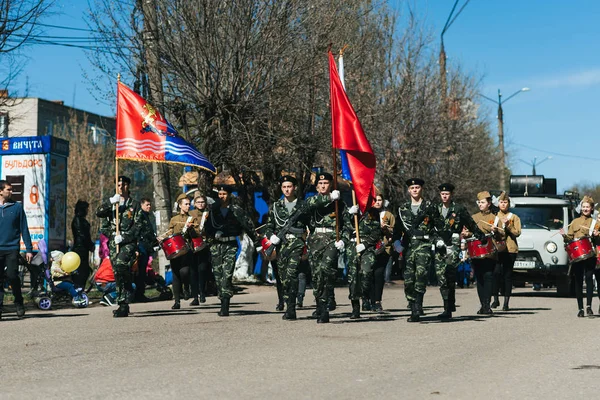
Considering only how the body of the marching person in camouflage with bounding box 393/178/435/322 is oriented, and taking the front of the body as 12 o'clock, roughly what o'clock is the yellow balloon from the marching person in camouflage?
The yellow balloon is roughly at 4 o'clock from the marching person in camouflage.

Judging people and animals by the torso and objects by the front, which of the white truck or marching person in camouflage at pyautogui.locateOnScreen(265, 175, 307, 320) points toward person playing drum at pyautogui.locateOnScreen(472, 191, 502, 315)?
the white truck

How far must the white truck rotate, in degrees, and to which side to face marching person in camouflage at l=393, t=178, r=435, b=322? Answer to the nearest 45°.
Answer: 0° — it already faces them

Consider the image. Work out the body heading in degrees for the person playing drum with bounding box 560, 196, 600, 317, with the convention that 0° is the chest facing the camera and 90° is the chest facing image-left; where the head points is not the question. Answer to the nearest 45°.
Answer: approximately 0°

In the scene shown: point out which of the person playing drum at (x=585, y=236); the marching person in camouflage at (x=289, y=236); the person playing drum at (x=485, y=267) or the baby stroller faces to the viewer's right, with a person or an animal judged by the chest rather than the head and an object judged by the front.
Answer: the baby stroller

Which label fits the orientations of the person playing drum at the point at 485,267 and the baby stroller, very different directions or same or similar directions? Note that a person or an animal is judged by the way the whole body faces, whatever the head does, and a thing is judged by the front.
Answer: very different directions

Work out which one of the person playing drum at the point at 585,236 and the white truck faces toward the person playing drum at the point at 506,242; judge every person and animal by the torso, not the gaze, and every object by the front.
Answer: the white truck

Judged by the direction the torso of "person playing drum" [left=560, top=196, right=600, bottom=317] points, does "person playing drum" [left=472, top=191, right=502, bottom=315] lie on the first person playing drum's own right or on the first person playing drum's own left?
on the first person playing drum's own right

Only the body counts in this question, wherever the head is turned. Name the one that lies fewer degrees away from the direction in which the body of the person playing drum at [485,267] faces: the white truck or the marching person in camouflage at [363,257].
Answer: the marching person in camouflage

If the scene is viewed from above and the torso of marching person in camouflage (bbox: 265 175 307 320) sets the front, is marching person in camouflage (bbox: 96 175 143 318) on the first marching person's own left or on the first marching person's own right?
on the first marching person's own right

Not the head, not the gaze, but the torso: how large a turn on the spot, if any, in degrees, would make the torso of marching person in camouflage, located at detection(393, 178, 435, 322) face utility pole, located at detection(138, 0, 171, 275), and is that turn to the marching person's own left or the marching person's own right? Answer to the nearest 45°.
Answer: approximately 135° to the marching person's own right

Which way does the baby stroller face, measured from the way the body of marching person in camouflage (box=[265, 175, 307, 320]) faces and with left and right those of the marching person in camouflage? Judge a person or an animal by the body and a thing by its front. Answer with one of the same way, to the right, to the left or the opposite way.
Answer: to the left
